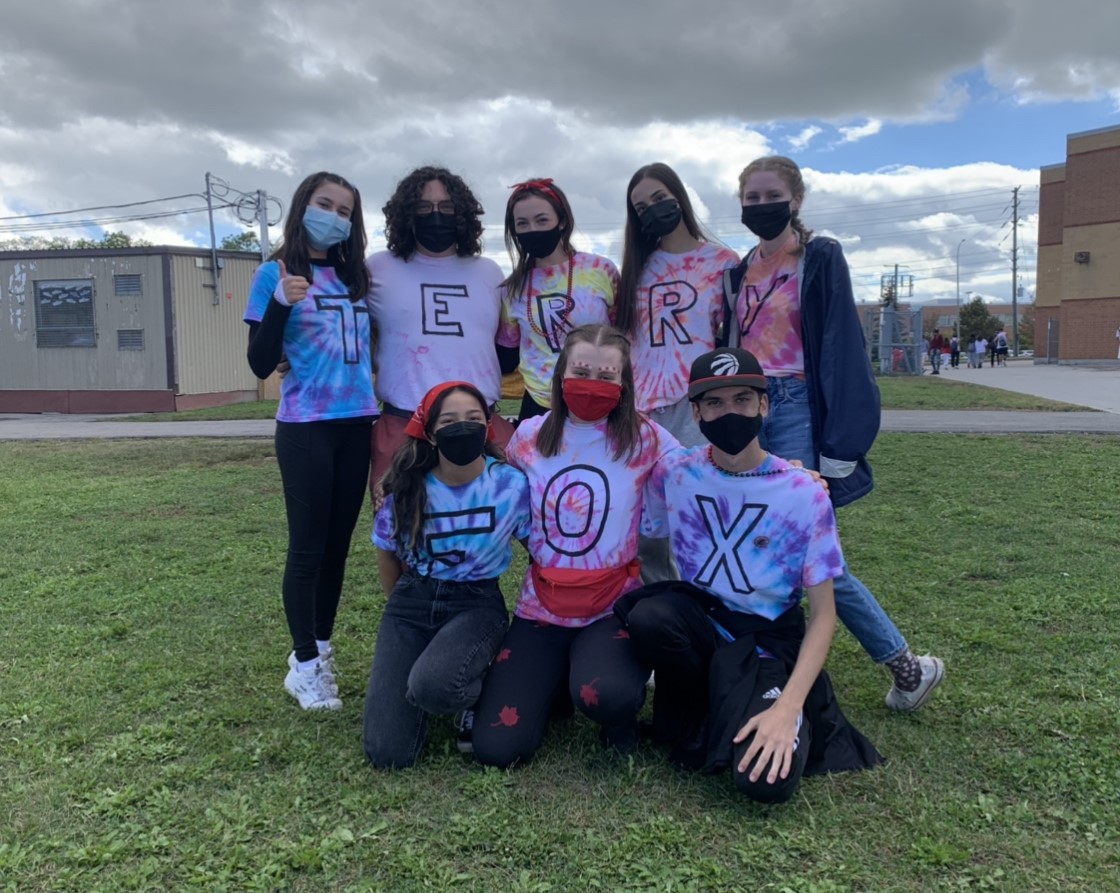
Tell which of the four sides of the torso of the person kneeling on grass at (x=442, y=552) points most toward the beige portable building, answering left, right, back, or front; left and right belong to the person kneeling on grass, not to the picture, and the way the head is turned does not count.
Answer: back

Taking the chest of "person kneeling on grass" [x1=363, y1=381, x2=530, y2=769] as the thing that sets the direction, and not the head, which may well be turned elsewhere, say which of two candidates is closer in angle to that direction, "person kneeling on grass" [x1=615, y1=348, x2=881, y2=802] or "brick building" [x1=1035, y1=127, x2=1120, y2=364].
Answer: the person kneeling on grass

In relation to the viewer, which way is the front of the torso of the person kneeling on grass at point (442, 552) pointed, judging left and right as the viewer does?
facing the viewer

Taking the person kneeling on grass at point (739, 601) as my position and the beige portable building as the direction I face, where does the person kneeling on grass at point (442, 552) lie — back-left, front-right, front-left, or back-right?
front-left

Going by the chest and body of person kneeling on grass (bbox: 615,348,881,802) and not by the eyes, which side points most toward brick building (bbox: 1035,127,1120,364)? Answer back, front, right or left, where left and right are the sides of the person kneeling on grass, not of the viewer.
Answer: back

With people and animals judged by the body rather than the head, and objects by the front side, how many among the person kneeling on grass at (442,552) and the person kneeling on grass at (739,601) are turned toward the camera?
2

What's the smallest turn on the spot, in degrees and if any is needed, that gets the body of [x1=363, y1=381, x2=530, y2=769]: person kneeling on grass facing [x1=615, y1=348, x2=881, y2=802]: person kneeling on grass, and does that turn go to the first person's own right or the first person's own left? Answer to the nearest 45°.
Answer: approximately 45° to the first person's own left

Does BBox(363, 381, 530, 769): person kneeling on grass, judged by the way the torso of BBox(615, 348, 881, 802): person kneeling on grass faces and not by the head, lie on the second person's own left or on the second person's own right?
on the second person's own right

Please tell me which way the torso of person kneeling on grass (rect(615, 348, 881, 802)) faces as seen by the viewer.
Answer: toward the camera

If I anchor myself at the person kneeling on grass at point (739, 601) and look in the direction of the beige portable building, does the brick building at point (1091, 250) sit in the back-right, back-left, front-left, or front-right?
front-right

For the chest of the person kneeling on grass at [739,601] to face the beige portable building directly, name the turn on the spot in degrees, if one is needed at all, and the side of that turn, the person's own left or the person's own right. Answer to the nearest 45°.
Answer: approximately 135° to the person's own right
